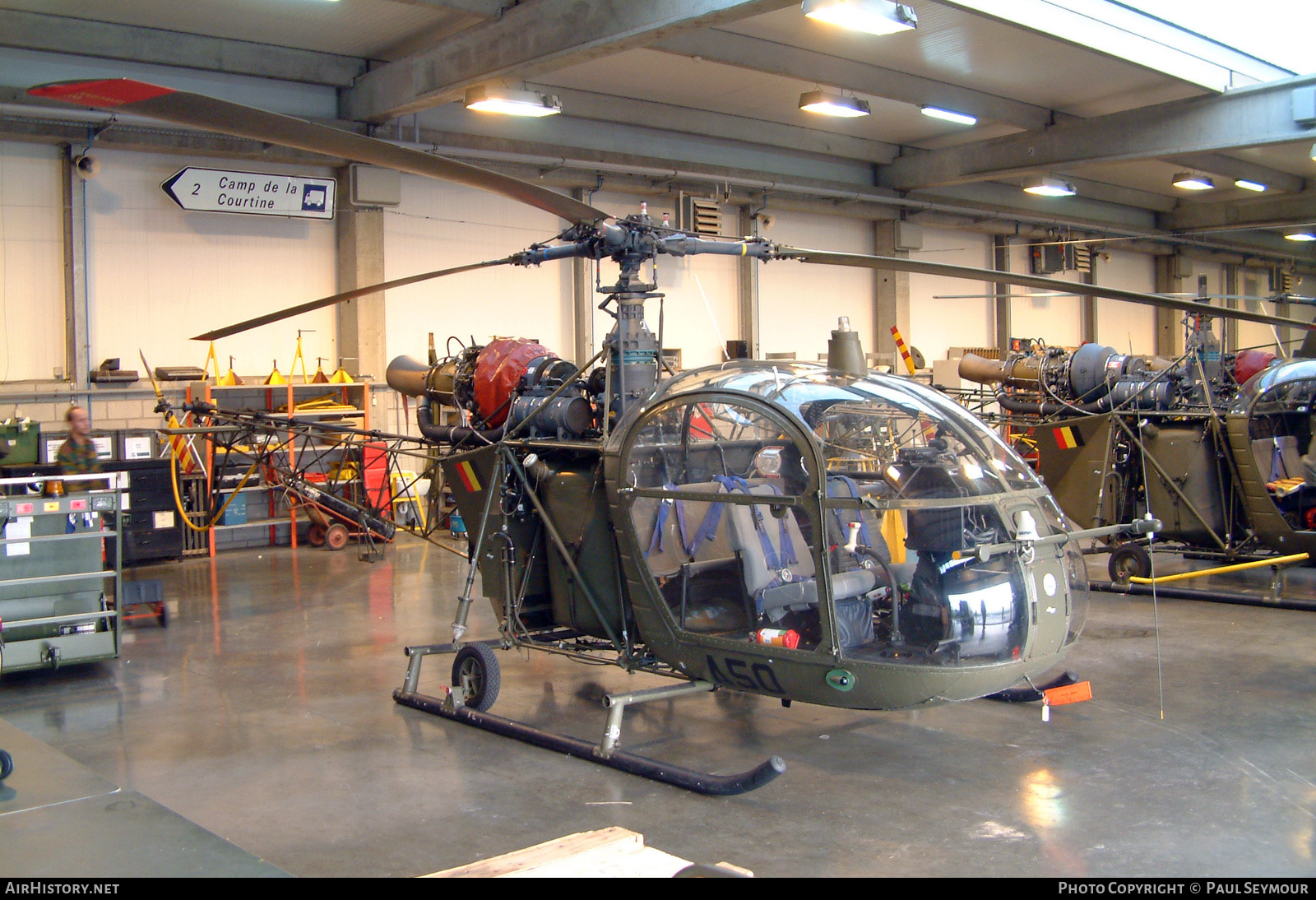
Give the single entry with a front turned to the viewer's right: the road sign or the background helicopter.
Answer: the background helicopter

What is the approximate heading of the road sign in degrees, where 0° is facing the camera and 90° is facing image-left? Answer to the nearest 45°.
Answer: approximately 0°

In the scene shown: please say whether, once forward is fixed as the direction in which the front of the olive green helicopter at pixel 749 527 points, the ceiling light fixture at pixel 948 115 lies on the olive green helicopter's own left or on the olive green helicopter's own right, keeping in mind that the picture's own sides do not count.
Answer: on the olive green helicopter's own left

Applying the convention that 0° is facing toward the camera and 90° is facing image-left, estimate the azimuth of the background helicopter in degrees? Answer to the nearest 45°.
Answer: approximately 270°

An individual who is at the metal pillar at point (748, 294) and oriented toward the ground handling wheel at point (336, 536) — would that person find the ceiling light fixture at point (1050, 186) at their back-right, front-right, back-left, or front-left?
back-left

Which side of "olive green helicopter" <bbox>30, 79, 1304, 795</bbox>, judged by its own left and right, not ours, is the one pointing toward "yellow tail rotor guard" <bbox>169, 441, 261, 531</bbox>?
back

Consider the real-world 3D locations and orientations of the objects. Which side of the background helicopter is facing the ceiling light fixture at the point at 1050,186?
left

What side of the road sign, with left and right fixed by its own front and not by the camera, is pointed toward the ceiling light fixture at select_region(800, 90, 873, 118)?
left

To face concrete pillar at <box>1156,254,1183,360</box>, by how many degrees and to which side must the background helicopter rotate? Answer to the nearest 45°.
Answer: approximately 90° to its left

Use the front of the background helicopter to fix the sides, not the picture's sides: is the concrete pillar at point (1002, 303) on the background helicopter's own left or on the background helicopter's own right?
on the background helicopter's own left

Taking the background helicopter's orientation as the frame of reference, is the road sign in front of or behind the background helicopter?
behind

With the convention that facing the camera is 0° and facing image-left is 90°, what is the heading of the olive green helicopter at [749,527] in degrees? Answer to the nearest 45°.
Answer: approximately 315°

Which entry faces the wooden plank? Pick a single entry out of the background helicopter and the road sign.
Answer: the road sign

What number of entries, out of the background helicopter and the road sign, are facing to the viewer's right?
1
